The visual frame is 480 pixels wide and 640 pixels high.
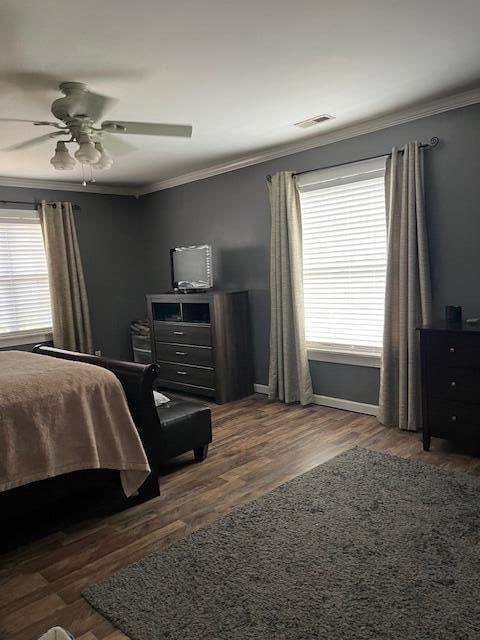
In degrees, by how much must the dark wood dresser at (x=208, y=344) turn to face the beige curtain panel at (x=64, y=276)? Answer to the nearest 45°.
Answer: approximately 90° to its right

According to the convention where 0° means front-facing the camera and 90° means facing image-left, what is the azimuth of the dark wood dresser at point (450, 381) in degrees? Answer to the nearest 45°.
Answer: approximately 0°

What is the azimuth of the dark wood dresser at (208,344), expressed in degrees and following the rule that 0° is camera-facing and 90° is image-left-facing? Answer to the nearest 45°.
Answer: approximately 45°

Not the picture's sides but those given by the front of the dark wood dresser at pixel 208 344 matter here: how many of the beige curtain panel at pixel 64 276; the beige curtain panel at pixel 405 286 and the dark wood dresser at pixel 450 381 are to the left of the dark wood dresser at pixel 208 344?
2

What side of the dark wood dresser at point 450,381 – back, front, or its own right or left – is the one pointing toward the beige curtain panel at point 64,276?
right

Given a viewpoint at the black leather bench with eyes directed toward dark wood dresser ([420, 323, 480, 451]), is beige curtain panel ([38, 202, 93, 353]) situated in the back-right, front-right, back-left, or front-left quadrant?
back-left

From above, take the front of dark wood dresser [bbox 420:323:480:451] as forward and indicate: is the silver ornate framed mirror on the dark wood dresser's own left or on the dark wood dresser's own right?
on the dark wood dresser's own right

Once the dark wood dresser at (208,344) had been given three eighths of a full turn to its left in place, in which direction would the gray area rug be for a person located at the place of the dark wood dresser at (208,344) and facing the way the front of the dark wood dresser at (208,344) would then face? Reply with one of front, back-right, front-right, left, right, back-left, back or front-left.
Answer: right

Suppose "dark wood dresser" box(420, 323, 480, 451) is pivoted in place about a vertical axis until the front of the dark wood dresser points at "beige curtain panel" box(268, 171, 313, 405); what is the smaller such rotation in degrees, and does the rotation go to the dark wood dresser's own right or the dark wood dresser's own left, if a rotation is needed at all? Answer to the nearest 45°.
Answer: approximately 135° to the dark wood dresser's own right

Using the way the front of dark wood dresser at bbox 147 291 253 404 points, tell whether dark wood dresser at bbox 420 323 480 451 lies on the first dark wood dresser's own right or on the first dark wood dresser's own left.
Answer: on the first dark wood dresser's own left
